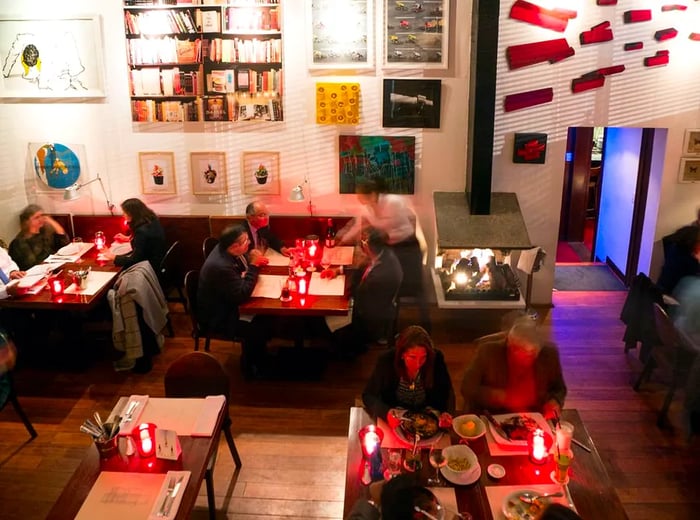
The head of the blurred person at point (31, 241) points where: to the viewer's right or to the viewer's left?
to the viewer's right

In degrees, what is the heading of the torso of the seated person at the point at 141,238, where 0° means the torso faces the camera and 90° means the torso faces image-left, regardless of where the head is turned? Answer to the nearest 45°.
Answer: approximately 90°

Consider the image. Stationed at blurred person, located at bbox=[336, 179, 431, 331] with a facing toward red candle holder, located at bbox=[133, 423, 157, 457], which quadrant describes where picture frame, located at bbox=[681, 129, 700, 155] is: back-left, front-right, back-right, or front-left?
back-left

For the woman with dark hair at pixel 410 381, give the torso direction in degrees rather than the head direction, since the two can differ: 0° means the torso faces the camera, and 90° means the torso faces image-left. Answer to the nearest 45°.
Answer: approximately 0°

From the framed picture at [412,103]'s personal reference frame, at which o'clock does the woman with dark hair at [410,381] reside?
The woman with dark hair is roughly at 12 o'clock from the framed picture.

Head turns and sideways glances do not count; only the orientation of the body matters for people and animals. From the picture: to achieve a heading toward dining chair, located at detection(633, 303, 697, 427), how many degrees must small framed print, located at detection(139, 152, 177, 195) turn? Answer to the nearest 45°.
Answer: approximately 45° to its left

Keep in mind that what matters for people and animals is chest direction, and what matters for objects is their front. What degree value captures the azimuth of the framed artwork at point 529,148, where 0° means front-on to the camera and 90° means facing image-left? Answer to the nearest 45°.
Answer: approximately 0°

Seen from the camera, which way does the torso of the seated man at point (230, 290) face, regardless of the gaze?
to the viewer's right

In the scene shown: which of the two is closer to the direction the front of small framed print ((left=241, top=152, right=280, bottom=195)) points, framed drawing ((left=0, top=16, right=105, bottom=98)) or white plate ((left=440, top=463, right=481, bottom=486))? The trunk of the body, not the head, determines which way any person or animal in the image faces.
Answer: the white plate

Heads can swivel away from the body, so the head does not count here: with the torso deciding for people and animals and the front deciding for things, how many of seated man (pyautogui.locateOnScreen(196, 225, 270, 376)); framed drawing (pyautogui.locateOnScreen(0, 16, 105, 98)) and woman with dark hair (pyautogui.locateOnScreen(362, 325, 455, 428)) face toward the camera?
2

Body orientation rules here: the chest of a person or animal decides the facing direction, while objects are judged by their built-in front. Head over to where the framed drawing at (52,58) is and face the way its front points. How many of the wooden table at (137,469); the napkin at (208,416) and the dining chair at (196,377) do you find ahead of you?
3

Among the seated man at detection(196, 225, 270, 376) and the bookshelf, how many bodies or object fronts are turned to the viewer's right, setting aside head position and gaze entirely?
1
